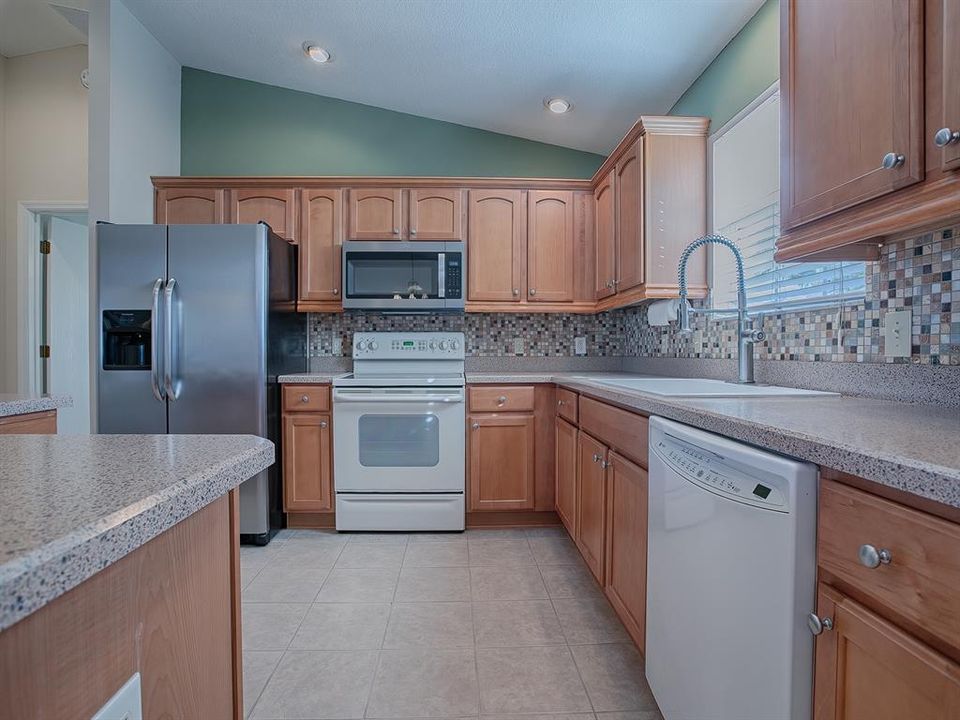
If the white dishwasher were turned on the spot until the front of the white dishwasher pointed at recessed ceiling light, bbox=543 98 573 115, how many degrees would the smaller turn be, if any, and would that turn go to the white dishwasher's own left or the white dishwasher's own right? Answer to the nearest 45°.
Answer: approximately 90° to the white dishwasher's own right

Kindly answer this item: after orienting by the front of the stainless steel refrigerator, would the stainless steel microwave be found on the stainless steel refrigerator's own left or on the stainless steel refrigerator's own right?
on the stainless steel refrigerator's own left

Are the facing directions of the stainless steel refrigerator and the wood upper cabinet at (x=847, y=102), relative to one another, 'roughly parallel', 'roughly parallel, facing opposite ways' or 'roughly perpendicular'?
roughly perpendicular

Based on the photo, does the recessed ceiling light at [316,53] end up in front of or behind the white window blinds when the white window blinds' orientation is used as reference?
in front

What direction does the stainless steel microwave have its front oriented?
toward the camera

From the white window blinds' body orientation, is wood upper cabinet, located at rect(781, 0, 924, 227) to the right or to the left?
on its left

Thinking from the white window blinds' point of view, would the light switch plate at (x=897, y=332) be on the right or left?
on its left

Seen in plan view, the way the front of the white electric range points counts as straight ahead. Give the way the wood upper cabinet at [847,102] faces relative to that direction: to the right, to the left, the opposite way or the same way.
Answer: to the right

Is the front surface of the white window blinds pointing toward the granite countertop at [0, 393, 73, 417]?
yes

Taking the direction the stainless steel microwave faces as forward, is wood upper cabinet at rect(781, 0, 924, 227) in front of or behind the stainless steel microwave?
in front

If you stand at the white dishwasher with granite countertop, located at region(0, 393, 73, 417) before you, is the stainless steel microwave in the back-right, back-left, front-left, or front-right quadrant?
front-right

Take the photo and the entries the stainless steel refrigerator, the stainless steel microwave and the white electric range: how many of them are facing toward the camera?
3

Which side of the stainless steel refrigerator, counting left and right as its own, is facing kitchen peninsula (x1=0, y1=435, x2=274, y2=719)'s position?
front

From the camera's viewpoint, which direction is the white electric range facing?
toward the camera

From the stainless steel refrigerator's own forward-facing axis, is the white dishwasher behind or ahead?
ahead

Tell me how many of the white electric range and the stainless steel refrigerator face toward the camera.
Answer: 2

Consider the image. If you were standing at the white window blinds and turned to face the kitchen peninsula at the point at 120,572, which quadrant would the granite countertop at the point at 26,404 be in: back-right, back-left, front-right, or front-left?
front-right
